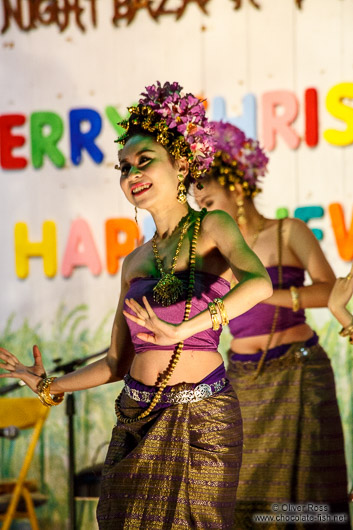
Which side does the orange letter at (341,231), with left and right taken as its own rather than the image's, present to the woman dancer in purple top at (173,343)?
front

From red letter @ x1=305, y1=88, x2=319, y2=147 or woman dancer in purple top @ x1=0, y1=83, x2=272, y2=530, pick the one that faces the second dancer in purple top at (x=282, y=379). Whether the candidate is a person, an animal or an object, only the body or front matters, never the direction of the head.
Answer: the red letter

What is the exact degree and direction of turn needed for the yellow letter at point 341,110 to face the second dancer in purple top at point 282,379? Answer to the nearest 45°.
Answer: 0° — it already faces them

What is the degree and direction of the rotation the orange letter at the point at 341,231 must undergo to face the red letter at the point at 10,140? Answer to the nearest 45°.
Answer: approximately 90° to its right

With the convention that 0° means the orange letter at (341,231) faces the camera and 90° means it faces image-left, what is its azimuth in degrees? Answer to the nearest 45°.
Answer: approximately 0°

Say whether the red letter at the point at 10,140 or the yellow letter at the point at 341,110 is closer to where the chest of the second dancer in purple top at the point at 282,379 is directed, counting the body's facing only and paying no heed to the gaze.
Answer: the red letter

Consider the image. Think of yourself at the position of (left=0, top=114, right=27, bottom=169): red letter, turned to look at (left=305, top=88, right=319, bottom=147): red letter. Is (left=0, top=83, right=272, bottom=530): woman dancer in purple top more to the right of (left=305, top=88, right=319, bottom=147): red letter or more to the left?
right

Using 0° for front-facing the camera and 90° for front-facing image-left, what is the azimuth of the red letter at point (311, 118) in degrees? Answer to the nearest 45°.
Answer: approximately 0°

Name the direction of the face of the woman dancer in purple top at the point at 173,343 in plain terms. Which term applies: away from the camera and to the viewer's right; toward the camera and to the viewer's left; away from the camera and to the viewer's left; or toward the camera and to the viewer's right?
toward the camera and to the viewer's left

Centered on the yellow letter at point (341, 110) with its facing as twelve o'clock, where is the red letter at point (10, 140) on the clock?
The red letter is roughly at 3 o'clock from the yellow letter.

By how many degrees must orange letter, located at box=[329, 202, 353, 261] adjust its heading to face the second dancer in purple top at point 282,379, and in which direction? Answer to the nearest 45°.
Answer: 0° — it already faces them
